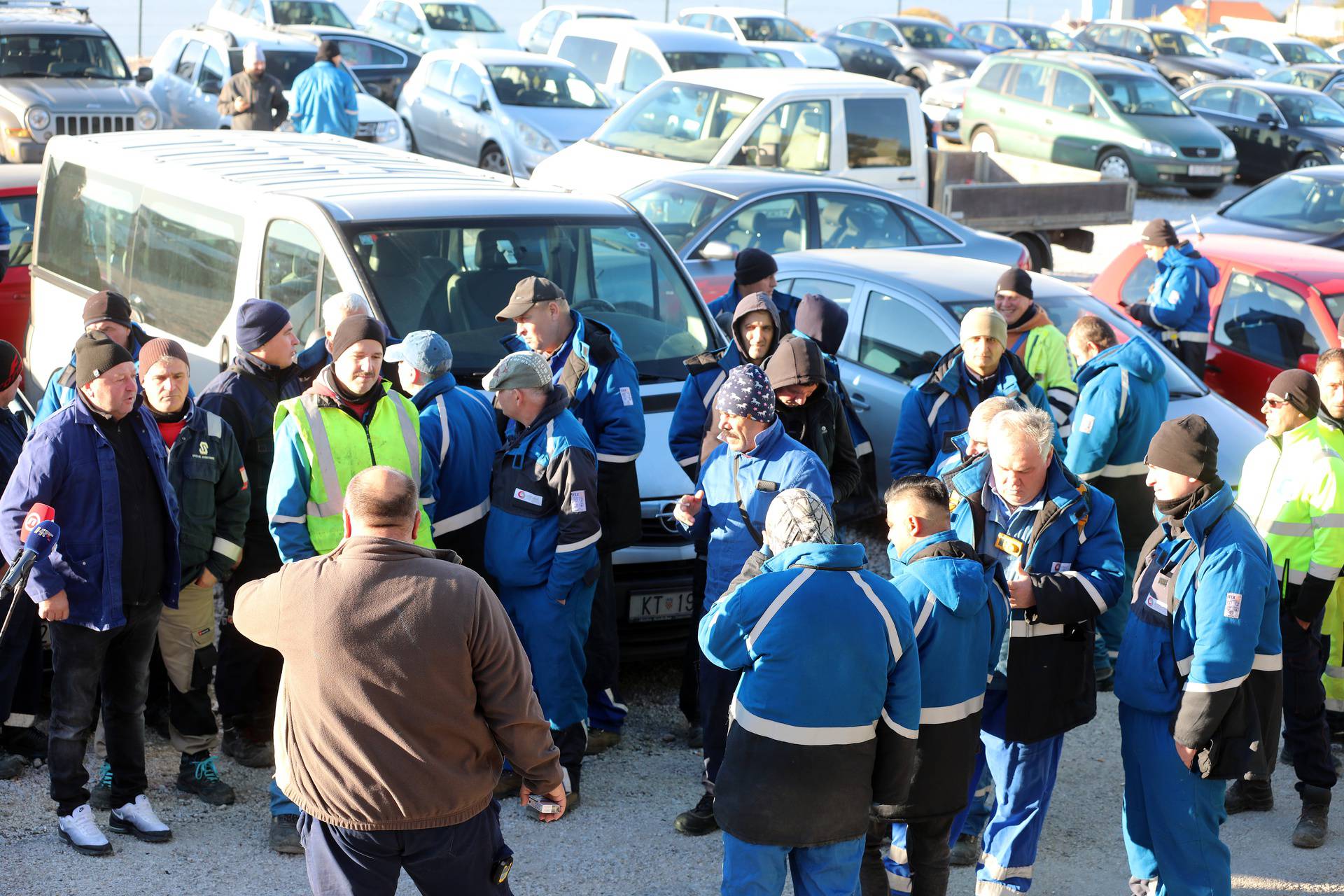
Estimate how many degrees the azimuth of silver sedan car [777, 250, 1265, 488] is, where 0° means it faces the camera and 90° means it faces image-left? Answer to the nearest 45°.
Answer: approximately 315°

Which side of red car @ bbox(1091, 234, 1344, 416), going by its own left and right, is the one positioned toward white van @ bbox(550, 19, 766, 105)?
back

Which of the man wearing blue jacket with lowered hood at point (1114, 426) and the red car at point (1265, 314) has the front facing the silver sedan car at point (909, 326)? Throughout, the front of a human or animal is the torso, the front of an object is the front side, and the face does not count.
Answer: the man wearing blue jacket with lowered hood

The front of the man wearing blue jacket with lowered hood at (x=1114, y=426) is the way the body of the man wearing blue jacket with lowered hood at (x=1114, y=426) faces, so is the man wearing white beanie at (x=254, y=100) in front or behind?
in front

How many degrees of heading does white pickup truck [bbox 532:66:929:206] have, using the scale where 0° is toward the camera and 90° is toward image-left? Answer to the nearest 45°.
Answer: approximately 45°

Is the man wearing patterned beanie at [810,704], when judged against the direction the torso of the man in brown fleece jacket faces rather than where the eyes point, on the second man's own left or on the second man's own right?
on the second man's own right

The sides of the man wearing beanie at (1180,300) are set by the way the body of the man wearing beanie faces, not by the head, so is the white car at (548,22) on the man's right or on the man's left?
on the man's right

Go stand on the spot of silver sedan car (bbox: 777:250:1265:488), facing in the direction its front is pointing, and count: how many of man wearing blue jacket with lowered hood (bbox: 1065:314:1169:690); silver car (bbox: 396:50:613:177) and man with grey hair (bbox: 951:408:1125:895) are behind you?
1

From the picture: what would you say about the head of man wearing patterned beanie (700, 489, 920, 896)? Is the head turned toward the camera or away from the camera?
away from the camera

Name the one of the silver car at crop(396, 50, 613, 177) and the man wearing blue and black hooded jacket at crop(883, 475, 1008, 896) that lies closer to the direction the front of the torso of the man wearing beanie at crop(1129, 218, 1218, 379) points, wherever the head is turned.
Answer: the silver car

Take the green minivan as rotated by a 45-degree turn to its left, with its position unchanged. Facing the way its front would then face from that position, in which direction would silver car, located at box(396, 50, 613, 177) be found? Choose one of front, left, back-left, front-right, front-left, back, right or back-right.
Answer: back-right

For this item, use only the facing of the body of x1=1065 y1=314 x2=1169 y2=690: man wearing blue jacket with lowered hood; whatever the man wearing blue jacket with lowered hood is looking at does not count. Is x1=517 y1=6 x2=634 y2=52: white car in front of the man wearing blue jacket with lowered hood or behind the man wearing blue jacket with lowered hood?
in front

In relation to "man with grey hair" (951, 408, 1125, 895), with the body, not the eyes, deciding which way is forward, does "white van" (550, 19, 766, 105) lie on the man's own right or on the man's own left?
on the man's own right

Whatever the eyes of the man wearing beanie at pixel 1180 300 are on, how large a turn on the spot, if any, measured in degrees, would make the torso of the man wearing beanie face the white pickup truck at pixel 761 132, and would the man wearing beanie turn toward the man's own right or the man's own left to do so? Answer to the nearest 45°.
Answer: approximately 45° to the man's own right
